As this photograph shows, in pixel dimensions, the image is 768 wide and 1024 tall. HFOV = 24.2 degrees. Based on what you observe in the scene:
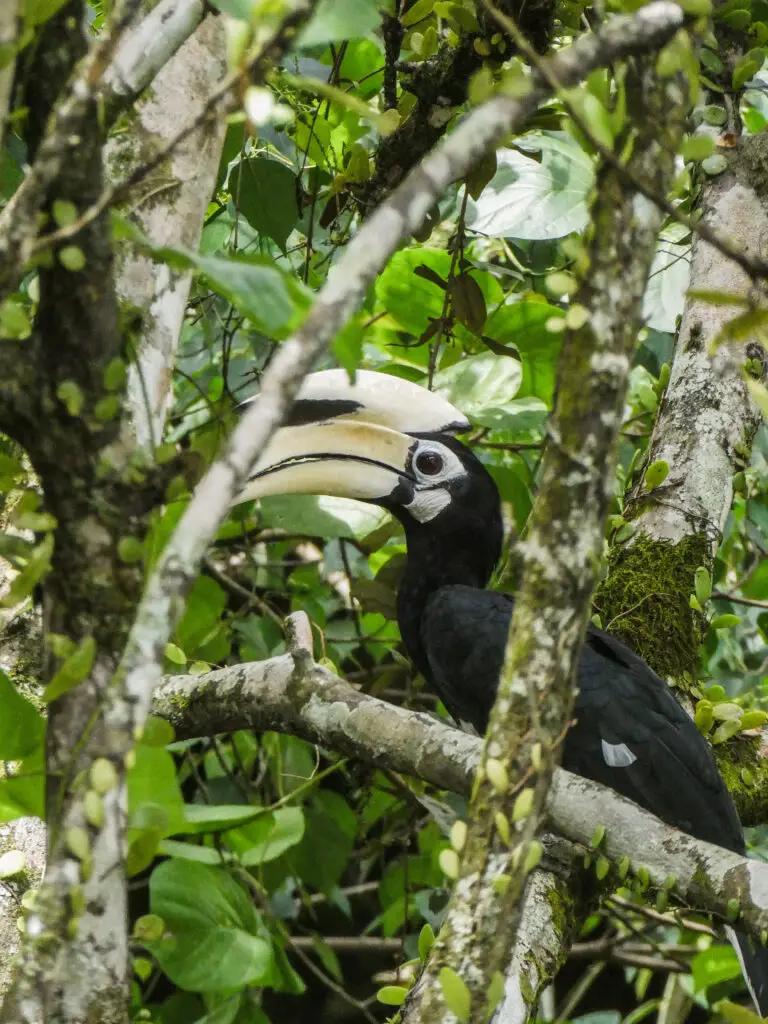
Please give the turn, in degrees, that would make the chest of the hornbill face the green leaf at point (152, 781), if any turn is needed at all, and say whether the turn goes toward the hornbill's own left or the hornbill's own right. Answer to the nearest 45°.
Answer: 0° — it already faces it

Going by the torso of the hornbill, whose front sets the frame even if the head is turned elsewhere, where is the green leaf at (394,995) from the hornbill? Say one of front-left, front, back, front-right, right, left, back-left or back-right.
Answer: left

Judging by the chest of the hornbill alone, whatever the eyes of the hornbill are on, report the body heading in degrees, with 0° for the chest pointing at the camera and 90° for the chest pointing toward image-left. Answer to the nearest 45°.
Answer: approximately 90°
